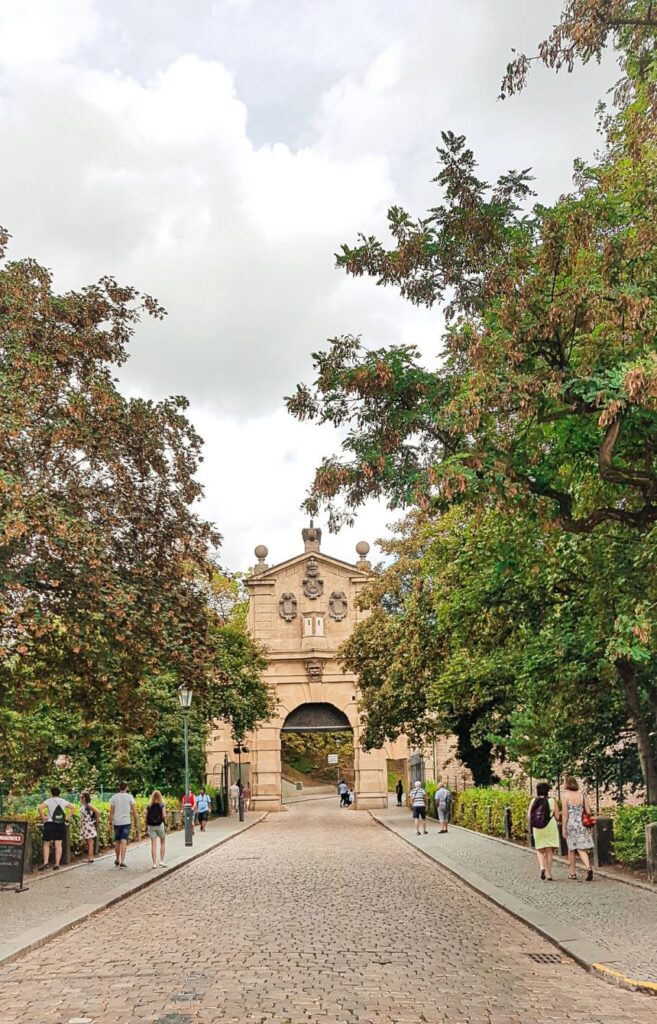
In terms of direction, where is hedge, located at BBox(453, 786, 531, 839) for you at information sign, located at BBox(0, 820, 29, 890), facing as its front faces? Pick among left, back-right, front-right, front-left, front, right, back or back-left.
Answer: back-left

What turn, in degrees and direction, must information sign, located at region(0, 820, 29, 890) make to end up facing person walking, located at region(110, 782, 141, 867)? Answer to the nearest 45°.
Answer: approximately 135° to its left

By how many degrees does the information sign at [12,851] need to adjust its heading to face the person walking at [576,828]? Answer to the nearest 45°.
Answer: approximately 90° to its left

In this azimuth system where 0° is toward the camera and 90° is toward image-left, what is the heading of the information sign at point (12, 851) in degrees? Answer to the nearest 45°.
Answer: approximately 0°
